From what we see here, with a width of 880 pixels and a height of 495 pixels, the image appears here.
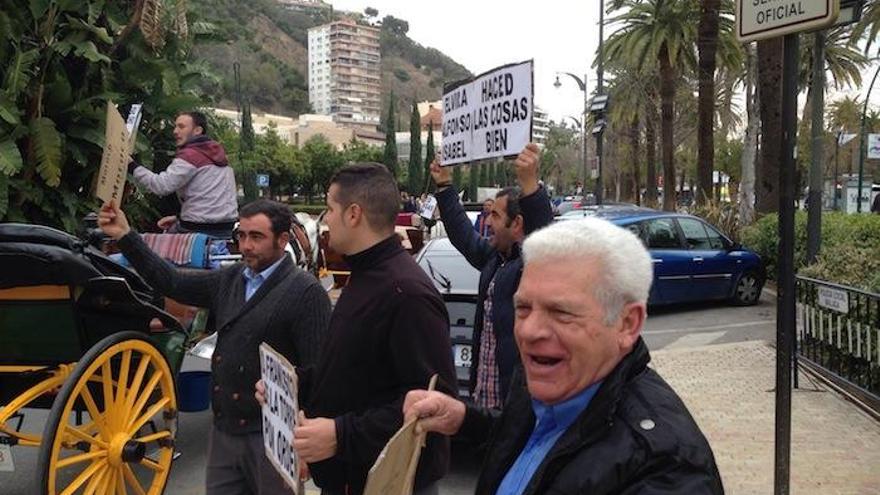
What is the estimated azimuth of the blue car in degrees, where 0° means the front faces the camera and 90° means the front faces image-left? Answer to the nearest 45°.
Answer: approximately 225°

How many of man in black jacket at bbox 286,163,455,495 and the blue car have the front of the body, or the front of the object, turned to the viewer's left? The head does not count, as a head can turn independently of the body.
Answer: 1

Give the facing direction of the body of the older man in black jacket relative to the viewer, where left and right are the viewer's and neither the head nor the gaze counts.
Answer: facing the viewer and to the left of the viewer

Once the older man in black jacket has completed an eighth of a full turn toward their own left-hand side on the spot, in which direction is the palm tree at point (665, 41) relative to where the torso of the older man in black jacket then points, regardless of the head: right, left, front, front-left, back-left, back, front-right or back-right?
back

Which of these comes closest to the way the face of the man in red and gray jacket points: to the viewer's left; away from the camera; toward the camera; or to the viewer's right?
to the viewer's left

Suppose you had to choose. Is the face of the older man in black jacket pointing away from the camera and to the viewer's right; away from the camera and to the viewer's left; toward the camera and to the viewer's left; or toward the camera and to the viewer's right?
toward the camera and to the viewer's left

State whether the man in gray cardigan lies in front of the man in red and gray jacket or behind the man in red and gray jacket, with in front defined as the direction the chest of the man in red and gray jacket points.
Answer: behind

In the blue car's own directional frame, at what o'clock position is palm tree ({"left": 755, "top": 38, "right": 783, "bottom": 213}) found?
The palm tree is roughly at 11 o'clock from the blue car.

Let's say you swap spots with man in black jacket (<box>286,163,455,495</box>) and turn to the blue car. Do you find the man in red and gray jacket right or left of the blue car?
left

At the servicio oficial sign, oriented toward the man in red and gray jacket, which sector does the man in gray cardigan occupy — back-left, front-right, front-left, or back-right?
front-left

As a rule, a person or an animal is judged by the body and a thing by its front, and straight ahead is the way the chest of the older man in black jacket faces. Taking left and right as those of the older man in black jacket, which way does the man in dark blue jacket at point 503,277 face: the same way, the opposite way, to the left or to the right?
the same way

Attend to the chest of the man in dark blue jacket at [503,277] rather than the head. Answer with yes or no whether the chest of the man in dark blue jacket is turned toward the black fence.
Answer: no

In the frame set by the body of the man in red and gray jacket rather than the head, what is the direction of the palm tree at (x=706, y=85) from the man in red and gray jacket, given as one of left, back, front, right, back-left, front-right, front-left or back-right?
right

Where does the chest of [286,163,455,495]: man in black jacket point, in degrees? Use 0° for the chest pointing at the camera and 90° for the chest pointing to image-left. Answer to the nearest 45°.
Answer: approximately 90°

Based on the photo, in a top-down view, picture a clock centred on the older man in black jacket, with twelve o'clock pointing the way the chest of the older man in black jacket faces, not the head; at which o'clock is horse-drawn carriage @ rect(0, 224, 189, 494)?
The horse-drawn carriage is roughly at 3 o'clock from the older man in black jacket.
